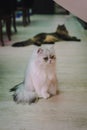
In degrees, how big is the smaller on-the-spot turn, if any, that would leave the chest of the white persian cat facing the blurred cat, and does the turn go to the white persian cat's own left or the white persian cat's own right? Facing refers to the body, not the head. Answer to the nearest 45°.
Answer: approximately 135° to the white persian cat's own left

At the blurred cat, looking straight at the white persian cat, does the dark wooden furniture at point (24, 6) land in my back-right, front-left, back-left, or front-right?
back-right

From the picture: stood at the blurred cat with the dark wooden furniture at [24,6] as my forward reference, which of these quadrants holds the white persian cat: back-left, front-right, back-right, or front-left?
back-left

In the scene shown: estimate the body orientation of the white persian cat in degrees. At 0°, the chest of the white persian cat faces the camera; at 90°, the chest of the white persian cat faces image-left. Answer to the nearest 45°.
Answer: approximately 315°

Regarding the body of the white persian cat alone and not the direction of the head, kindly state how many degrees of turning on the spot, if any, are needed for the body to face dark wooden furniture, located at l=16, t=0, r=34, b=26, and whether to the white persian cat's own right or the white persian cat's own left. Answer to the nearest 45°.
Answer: approximately 135° to the white persian cat's own left
